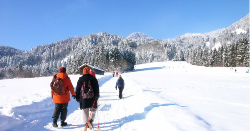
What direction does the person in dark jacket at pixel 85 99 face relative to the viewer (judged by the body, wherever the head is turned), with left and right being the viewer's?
facing away from the viewer

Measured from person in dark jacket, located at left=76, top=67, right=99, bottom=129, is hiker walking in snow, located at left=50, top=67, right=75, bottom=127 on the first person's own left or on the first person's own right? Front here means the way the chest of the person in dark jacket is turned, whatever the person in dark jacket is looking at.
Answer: on the first person's own left
